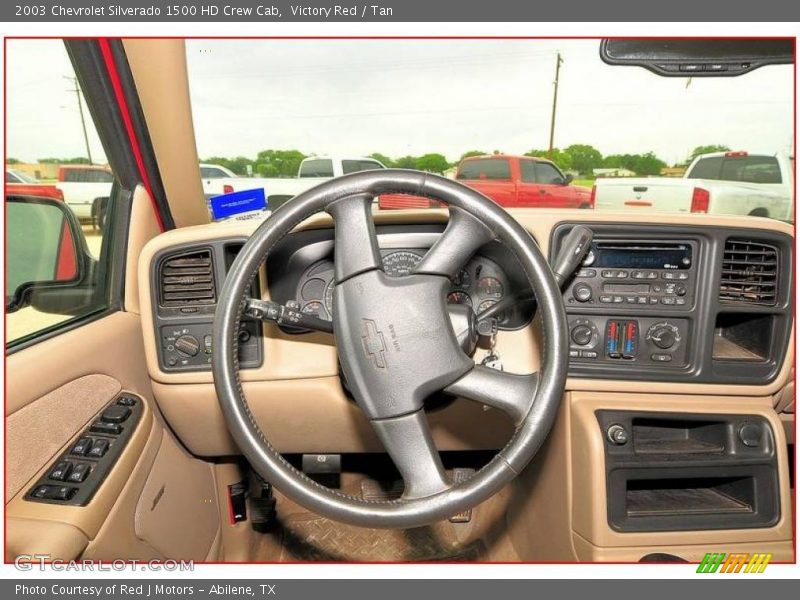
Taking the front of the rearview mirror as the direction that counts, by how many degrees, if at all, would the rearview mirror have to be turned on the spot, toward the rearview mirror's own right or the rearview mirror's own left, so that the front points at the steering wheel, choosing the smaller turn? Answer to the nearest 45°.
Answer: approximately 45° to the rearview mirror's own right

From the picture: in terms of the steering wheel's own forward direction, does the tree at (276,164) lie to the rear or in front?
to the rear

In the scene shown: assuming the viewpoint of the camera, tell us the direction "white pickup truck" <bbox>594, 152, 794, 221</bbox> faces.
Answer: facing away from the viewer and to the right of the viewer

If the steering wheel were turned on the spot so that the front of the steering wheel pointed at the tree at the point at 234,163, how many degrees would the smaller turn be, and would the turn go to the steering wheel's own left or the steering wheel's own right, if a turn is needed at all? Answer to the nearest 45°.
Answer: approximately 135° to the steering wheel's own right

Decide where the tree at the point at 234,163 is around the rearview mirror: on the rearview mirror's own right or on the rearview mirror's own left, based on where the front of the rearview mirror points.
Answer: on the rearview mirror's own right

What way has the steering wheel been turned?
toward the camera
